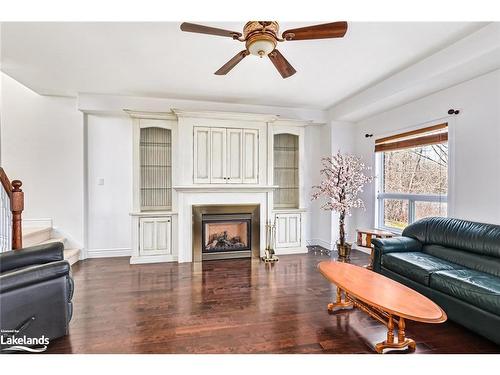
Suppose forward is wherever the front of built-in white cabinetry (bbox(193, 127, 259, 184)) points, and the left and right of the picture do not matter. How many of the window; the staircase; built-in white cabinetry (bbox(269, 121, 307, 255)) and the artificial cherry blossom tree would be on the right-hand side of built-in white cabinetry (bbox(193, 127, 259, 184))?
1

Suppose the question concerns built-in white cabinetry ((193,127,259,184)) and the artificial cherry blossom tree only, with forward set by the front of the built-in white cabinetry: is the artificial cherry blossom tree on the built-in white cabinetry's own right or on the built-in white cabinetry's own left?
on the built-in white cabinetry's own left

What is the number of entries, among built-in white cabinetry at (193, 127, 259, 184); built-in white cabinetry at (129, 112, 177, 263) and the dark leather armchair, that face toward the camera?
2

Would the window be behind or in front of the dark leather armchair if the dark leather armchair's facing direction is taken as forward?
in front

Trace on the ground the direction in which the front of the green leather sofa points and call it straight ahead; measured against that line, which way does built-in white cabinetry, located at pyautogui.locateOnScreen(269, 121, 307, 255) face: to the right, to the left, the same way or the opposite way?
to the left

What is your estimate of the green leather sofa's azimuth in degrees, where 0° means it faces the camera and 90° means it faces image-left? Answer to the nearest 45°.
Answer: approximately 45°

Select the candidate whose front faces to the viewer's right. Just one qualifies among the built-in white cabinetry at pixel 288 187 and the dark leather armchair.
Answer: the dark leather armchair

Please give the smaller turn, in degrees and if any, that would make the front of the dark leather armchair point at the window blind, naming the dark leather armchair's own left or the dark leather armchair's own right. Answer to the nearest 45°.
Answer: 0° — it already faces it

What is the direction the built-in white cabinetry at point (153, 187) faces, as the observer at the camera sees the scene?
facing the viewer

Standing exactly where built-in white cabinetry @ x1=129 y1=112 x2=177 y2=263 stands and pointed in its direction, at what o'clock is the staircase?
The staircase is roughly at 3 o'clock from the built-in white cabinetry.

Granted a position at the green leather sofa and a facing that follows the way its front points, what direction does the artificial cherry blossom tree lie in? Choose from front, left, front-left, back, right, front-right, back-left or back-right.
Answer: right

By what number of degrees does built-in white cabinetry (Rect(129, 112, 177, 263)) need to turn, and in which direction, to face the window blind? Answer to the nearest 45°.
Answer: approximately 45° to its left

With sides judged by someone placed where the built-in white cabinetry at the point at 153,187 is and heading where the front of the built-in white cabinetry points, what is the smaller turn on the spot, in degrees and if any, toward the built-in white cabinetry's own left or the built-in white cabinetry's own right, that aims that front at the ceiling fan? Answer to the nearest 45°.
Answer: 0° — it already faces it

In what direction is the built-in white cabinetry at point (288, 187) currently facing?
toward the camera

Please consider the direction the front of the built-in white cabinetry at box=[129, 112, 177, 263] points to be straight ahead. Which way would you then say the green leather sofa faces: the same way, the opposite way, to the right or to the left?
to the right
